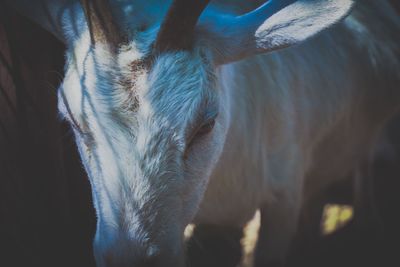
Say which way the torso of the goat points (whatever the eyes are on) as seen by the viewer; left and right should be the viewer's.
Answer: facing the viewer and to the left of the viewer
